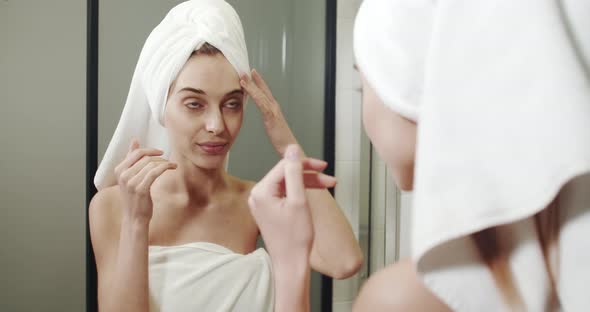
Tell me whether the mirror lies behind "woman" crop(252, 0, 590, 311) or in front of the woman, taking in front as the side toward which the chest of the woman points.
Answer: in front

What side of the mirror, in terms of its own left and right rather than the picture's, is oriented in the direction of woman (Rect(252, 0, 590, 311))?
front

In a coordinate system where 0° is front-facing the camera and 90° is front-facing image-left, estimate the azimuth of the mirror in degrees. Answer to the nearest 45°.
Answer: approximately 0°

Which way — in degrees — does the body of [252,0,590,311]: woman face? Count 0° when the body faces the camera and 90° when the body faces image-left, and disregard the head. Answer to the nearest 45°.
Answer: approximately 135°

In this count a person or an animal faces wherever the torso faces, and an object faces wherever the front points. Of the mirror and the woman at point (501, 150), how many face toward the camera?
1
